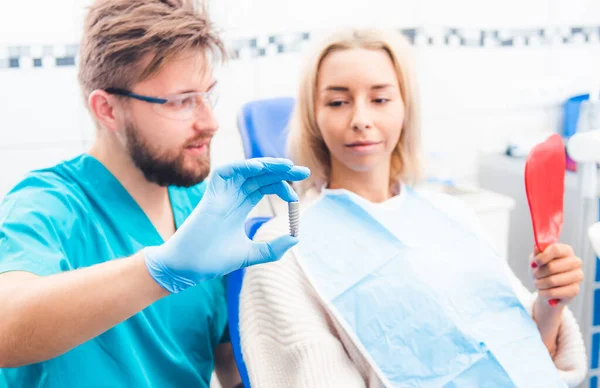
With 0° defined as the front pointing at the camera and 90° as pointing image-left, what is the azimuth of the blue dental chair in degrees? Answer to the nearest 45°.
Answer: approximately 315°
